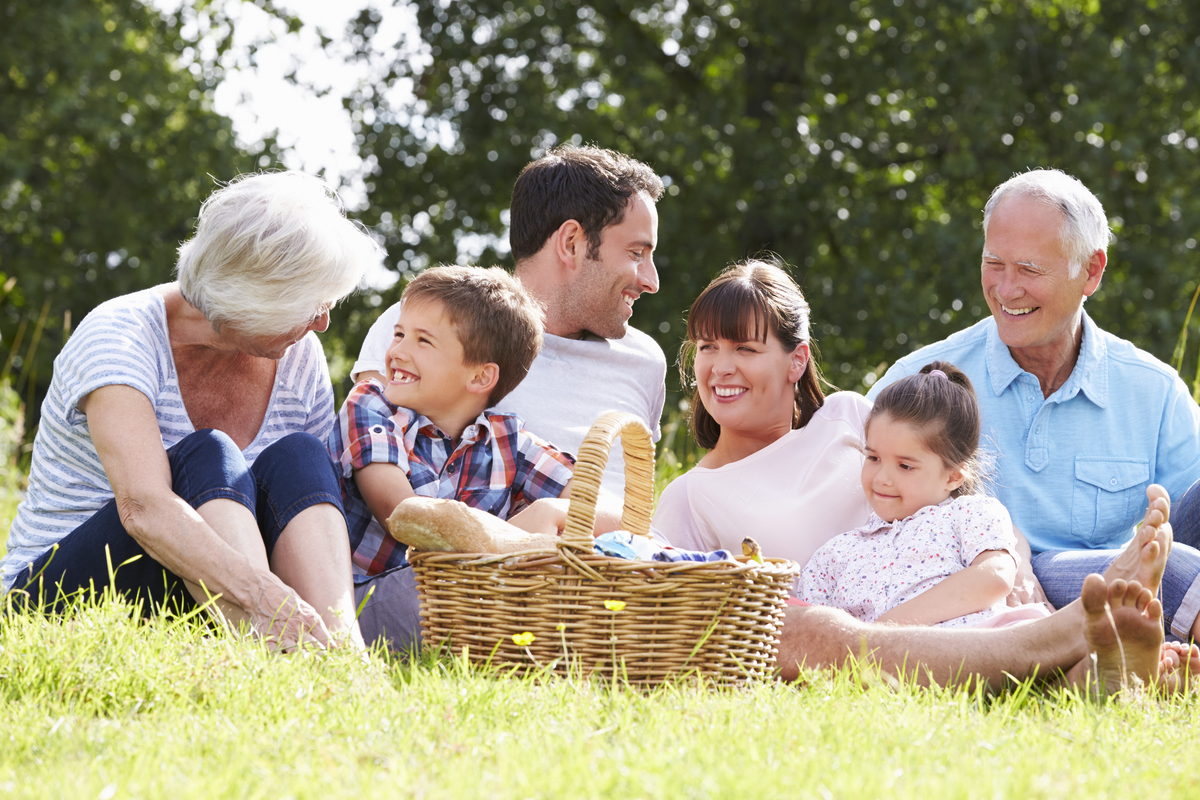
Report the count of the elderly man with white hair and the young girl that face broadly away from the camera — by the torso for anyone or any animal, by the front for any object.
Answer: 0

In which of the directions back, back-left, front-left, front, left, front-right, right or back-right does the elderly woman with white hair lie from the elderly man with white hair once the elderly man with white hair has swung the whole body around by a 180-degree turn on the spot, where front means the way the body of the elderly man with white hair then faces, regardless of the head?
left

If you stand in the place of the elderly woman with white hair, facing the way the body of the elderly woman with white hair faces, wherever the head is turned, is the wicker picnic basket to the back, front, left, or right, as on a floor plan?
front

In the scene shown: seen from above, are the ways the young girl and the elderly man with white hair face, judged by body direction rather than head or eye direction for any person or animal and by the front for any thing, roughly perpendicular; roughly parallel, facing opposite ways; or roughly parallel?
roughly parallel

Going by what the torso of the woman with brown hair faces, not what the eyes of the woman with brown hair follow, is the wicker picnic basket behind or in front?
in front

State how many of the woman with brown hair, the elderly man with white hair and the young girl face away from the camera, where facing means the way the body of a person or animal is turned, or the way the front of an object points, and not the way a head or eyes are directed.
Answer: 0

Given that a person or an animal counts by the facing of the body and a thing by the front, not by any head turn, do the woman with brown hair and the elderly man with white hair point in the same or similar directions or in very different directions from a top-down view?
same or similar directions

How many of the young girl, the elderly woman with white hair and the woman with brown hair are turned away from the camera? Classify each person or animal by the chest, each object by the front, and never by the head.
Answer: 0

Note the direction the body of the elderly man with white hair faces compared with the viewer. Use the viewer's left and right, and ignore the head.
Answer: facing the viewer and to the left of the viewer

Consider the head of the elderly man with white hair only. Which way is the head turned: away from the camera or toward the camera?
toward the camera

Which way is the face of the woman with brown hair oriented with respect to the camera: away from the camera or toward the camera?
toward the camera

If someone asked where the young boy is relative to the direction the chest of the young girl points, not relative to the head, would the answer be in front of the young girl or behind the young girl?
in front

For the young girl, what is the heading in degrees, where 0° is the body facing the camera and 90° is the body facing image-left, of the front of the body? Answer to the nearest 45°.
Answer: approximately 45°

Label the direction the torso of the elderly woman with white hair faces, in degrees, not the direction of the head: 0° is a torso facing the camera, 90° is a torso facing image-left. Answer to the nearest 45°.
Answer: approximately 315°
